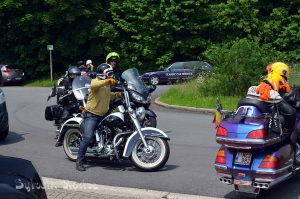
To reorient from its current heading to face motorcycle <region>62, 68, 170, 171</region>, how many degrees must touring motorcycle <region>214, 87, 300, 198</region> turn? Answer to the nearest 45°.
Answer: approximately 90° to its left

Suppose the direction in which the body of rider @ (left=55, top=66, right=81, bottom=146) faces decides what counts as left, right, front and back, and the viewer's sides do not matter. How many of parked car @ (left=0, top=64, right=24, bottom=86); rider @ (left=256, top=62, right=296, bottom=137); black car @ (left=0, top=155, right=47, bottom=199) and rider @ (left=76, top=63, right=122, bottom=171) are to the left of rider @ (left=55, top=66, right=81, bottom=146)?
1

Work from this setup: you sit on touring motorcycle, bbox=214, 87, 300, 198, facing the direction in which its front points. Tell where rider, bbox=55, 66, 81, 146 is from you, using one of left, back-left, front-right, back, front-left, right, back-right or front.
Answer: left

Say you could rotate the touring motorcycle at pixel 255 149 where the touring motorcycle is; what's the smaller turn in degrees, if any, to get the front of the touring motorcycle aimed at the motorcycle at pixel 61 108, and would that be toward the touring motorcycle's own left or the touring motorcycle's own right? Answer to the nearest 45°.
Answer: approximately 90° to the touring motorcycle's own left

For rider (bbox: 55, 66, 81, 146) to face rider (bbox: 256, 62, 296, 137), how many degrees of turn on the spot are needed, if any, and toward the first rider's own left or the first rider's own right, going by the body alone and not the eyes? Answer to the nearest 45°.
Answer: approximately 45° to the first rider's own right

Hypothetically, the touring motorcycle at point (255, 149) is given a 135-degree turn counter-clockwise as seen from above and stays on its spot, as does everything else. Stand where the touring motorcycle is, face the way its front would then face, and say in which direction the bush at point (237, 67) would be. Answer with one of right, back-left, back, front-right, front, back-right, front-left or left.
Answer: right

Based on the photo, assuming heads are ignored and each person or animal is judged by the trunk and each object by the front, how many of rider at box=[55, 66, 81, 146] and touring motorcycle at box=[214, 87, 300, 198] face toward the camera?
0

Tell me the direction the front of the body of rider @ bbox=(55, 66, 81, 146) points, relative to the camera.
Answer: to the viewer's right

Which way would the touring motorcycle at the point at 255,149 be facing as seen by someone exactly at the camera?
facing away from the viewer and to the right of the viewer
